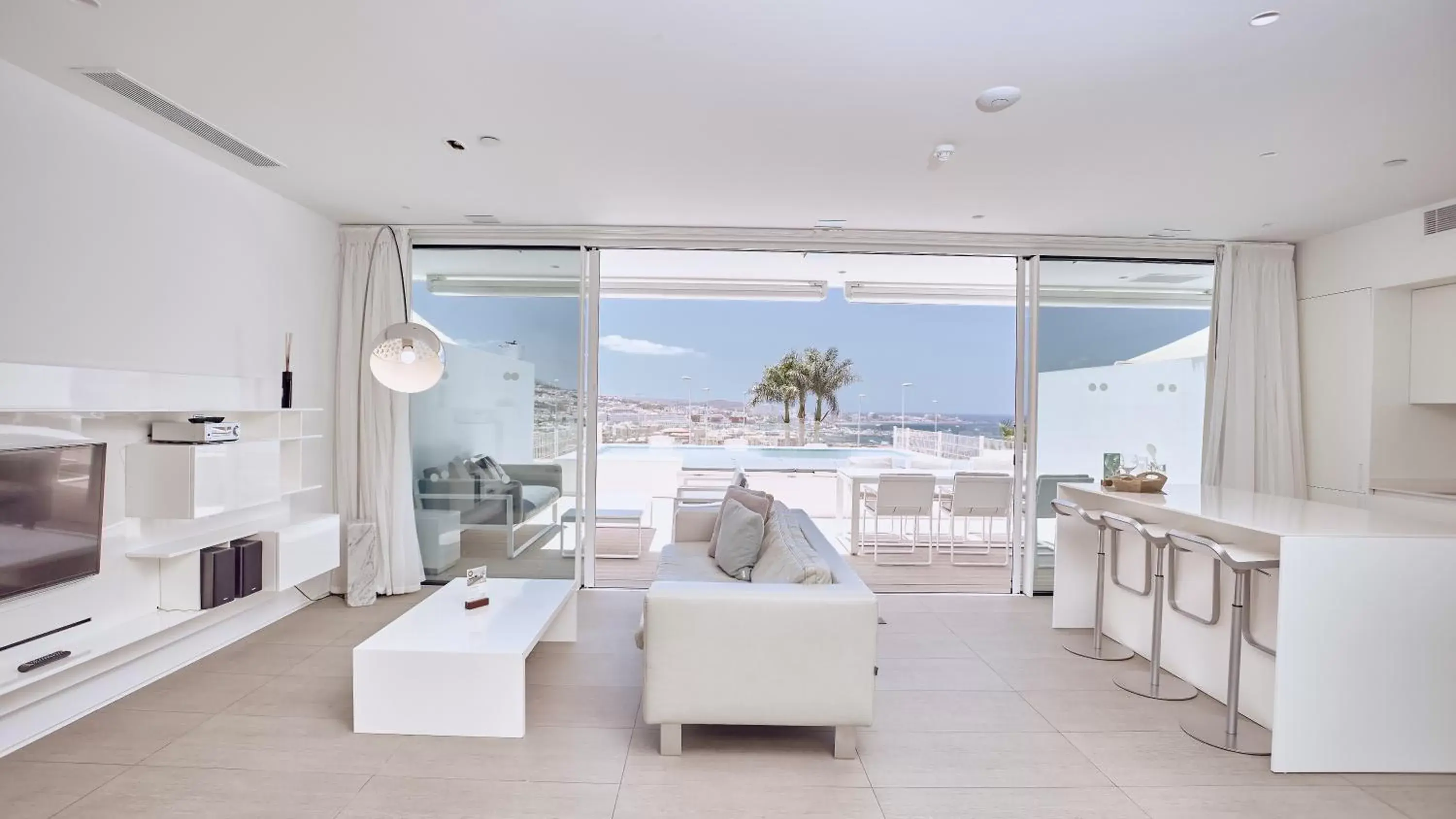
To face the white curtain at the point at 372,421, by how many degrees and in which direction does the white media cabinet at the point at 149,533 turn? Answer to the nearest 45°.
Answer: approximately 90° to its left

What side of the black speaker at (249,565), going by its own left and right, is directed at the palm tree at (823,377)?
left

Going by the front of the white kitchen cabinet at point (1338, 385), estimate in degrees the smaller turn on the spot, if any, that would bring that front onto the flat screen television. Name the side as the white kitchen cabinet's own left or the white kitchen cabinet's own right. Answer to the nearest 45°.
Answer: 0° — it already faces it

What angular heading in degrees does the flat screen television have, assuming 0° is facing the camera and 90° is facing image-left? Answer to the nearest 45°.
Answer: approximately 315°

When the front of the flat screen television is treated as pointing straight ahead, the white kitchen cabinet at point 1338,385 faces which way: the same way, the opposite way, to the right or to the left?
the opposite way

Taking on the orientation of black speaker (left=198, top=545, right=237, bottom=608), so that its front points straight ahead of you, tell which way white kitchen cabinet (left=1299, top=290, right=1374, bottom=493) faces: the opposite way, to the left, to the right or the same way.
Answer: the opposite way

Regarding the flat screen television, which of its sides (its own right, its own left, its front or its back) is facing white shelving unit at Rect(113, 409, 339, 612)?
left

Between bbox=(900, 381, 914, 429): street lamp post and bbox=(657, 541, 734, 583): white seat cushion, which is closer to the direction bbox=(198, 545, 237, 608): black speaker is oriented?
the white seat cushion

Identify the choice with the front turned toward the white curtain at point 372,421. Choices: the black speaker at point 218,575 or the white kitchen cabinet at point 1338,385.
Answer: the white kitchen cabinet
